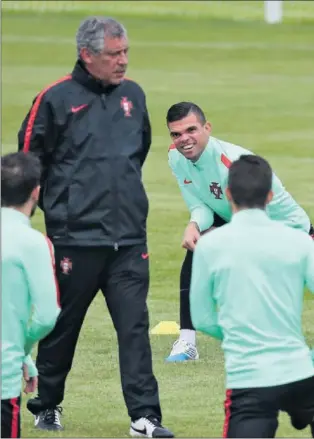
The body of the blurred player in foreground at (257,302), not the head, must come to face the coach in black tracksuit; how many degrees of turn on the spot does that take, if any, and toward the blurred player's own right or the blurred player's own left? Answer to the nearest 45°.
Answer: approximately 45° to the blurred player's own left

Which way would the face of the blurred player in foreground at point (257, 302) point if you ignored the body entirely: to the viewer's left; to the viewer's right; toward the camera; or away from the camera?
away from the camera

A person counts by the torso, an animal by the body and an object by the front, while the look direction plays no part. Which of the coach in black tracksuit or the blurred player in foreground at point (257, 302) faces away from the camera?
the blurred player in foreground

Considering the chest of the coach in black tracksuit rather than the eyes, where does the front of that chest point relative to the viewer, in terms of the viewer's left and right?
facing the viewer and to the right of the viewer

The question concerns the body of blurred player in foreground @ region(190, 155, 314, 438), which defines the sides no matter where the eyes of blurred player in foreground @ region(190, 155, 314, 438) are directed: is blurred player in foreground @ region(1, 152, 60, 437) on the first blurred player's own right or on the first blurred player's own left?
on the first blurred player's own left

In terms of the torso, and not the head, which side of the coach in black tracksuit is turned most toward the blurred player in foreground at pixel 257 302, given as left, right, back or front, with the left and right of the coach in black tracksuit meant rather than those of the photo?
front

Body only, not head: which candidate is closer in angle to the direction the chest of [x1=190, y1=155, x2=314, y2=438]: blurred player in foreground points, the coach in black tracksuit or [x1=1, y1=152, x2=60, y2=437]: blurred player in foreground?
the coach in black tracksuit

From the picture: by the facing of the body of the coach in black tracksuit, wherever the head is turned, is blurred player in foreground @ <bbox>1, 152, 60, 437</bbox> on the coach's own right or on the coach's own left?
on the coach's own right

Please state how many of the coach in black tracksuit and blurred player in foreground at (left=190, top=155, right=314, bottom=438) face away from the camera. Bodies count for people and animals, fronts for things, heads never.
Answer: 1

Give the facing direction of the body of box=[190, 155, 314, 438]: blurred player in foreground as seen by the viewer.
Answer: away from the camera
